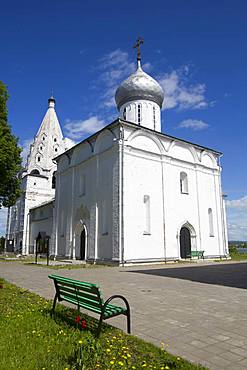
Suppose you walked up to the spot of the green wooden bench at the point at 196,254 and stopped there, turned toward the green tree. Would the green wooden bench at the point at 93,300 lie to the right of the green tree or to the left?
left

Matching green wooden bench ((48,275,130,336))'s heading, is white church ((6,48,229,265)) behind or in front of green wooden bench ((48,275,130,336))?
in front

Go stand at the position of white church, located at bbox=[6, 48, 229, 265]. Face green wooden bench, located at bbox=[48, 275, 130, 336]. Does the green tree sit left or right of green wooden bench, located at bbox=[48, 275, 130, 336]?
right

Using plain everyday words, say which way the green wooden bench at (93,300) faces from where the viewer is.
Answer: facing away from the viewer and to the right of the viewer
